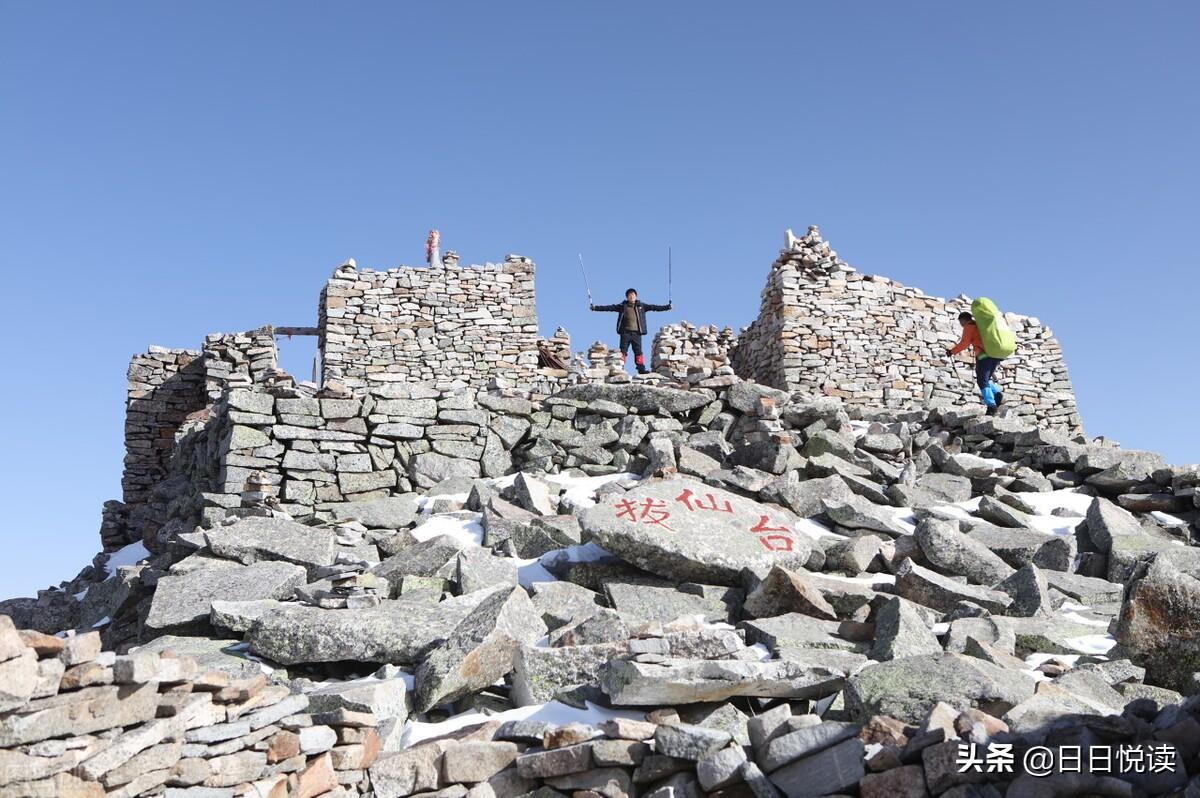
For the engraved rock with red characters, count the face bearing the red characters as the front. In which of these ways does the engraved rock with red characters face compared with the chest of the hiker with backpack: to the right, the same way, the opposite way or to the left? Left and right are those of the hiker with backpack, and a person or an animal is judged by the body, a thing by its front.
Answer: to the left

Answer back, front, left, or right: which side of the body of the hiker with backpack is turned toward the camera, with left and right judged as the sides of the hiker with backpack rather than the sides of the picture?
left

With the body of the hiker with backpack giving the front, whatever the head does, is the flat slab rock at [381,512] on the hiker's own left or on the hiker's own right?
on the hiker's own left

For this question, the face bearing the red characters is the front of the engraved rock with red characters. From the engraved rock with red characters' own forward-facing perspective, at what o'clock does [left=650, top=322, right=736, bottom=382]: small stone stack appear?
The small stone stack is roughly at 6 o'clock from the engraved rock with red characters.

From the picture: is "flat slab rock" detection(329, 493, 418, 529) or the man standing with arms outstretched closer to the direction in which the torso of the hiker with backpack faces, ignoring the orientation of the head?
the man standing with arms outstretched

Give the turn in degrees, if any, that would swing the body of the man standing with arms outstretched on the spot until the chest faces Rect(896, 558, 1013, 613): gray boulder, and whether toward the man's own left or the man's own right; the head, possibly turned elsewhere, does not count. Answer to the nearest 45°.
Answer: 0° — they already face it

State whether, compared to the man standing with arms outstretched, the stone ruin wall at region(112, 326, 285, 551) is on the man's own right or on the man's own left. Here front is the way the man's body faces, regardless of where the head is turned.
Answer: on the man's own right

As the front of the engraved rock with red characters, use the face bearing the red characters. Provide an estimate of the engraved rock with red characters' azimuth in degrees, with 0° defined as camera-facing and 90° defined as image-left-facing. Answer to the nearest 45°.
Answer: approximately 0°
